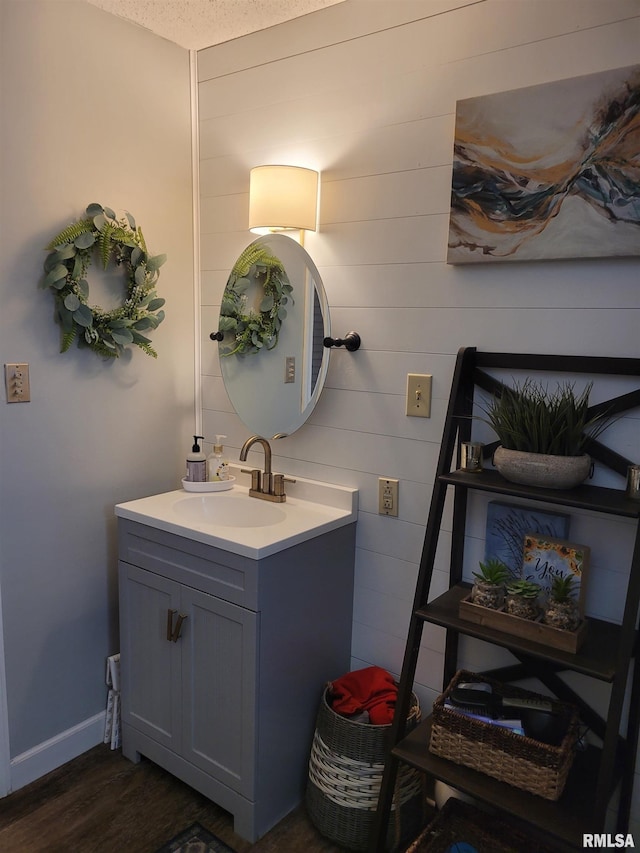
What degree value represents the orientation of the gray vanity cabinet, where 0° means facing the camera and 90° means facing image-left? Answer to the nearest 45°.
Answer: approximately 45°

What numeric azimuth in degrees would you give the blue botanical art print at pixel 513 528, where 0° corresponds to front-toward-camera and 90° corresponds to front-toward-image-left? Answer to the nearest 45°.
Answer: approximately 45°

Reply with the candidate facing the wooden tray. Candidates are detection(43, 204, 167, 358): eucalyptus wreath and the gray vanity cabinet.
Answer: the eucalyptus wreath

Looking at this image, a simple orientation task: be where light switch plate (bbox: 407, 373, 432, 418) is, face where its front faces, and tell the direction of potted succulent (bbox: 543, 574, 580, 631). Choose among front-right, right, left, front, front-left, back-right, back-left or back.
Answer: left

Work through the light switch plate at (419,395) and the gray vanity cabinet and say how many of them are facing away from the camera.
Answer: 0

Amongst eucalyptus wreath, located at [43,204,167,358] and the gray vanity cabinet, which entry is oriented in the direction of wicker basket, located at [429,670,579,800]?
the eucalyptus wreath
